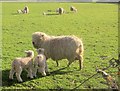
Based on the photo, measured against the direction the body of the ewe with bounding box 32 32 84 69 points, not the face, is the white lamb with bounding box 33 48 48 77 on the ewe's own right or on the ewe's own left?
on the ewe's own left

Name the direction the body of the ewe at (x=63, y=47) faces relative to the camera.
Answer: to the viewer's left

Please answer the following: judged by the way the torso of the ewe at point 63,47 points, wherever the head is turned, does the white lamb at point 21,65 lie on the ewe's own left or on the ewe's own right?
on the ewe's own left
